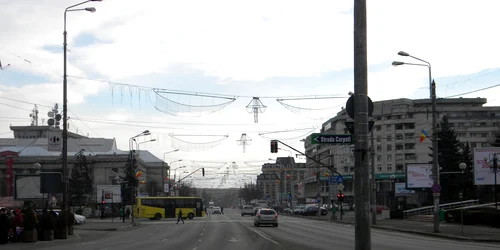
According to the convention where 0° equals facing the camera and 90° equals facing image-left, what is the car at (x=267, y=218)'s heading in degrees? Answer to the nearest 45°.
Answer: approximately 180°

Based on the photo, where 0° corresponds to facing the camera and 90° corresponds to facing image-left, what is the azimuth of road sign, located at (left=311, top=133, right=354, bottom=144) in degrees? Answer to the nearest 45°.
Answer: approximately 0°

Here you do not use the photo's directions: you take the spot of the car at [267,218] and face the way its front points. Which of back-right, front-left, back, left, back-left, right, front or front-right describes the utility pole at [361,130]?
back

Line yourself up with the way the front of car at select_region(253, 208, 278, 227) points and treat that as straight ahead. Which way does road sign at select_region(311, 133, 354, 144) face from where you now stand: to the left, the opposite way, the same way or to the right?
the opposite way

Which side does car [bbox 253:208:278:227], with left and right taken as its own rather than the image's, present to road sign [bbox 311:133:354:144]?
back

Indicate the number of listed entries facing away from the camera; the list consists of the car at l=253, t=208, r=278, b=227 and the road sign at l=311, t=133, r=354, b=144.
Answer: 1

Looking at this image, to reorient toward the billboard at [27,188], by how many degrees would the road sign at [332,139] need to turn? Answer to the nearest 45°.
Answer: approximately 135° to its right

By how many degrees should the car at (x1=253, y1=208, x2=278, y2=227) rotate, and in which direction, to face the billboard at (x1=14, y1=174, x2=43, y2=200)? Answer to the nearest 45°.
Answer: approximately 135° to its left
